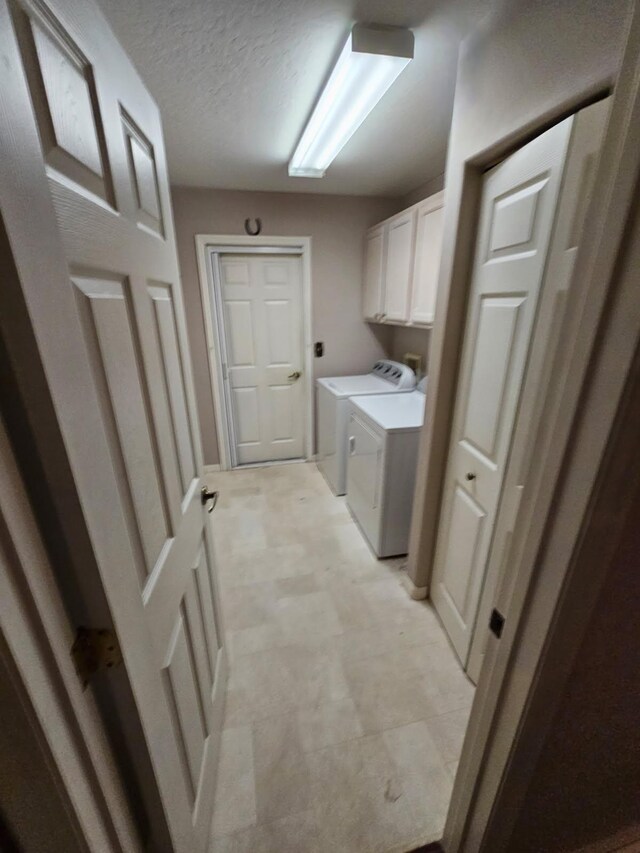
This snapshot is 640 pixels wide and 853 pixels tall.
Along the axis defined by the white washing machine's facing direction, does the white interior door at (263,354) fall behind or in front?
in front

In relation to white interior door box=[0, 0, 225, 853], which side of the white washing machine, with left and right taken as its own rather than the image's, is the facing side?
left

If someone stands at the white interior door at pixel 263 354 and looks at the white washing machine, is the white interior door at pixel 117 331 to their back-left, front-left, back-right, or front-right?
front-right

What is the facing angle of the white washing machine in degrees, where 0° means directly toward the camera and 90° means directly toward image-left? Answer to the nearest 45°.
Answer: approximately 90°

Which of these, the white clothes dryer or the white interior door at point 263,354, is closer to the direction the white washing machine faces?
the white interior door

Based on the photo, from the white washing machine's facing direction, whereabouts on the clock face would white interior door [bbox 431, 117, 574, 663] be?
The white interior door is roughly at 8 o'clock from the white washing machine.
